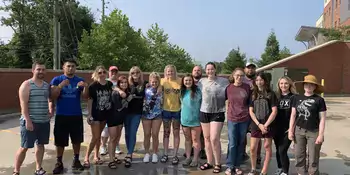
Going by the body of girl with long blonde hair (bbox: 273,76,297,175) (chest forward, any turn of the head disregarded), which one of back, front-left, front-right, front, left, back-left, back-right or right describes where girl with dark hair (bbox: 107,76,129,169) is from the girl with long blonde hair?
right

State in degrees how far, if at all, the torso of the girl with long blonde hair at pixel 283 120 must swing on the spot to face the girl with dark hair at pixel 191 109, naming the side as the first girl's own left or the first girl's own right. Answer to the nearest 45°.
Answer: approximately 90° to the first girl's own right

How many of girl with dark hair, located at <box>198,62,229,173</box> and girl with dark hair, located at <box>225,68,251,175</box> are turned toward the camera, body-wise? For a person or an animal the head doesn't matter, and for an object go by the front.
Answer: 2

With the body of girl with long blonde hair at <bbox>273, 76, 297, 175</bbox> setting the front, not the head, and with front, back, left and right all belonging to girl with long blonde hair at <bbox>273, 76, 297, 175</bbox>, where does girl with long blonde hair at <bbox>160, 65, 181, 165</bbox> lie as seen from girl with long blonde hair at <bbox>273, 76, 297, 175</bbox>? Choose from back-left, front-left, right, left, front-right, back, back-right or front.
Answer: right

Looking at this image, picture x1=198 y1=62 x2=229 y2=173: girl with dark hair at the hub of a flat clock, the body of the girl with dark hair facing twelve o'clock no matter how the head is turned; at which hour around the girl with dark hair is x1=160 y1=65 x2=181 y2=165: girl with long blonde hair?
The girl with long blonde hair is roughly at 4 o'clock from the girl with dark hair.

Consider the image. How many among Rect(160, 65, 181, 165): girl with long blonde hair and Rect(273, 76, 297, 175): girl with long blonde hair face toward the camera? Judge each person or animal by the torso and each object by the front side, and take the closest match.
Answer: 2

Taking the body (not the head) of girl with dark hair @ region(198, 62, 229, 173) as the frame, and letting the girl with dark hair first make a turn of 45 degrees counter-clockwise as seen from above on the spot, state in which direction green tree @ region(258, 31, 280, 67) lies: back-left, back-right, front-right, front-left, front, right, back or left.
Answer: back-left

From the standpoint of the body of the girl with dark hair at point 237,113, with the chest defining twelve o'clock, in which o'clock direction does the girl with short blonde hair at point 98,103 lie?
The girl with short blonde hair is roughly at 3 o'clock from the girl with dark hair.

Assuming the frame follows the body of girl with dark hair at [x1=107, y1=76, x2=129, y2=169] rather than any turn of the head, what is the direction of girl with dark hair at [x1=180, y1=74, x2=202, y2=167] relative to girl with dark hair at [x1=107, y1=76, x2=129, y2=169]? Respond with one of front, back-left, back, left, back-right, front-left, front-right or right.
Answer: front-left
